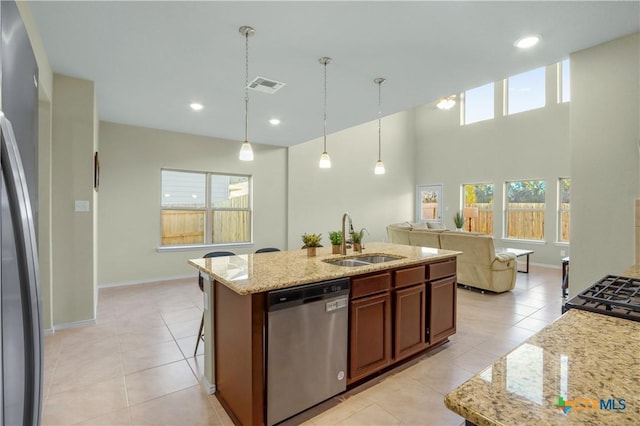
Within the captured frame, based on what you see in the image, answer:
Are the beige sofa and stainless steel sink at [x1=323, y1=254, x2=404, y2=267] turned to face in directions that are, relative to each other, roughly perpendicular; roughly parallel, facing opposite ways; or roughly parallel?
roughly perpendicular

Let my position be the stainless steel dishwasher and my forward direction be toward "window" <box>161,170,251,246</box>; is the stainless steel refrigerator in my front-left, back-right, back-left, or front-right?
back-left

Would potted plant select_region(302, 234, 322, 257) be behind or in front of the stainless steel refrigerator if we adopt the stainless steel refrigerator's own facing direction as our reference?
in front

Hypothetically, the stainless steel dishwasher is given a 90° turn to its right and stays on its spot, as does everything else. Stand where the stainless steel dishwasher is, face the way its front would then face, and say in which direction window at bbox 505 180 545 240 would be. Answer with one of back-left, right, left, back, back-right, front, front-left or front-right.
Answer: back

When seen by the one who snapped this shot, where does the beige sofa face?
facing away from the viewer and to the right of the viewer

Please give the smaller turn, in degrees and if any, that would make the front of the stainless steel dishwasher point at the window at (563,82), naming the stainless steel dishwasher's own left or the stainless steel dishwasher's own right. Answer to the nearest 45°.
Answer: approximately 90° to the stainless steel dishwasher's own left

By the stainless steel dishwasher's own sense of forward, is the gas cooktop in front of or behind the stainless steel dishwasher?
in front

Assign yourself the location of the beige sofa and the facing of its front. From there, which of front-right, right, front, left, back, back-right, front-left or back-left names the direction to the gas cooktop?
back-right

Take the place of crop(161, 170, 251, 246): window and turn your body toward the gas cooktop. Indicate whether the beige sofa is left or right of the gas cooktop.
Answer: left

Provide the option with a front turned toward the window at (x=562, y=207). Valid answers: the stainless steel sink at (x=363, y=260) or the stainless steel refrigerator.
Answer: the stainless steel refrigerator

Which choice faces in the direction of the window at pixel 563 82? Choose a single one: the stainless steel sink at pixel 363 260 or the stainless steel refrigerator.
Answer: the stainless steel refrigerator

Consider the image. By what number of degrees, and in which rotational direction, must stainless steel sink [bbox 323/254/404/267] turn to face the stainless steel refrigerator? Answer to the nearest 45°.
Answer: approximately 45° to its right

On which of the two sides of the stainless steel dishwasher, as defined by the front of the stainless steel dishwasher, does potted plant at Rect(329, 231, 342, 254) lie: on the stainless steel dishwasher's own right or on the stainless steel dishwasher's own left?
on the stainless steel dishwasher's own left

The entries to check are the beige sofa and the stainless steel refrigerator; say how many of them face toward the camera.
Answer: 0

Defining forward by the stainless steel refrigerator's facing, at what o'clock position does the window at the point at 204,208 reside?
The window is roughly at 10 o'clock from the stainless steel refrigerator.
